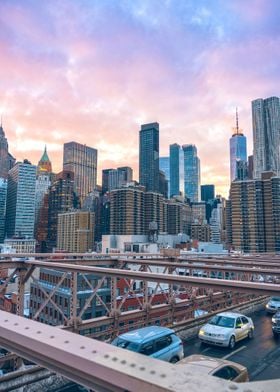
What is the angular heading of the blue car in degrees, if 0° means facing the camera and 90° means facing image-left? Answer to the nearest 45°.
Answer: approximately 45°

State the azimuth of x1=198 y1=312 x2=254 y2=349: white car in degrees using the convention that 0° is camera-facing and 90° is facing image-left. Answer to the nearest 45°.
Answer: approximately 45°

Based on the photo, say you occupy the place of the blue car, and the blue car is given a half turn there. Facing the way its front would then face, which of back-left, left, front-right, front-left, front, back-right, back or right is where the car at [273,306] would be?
front

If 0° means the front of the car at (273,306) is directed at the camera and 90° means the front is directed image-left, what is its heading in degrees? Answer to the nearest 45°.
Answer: approximately 45°
